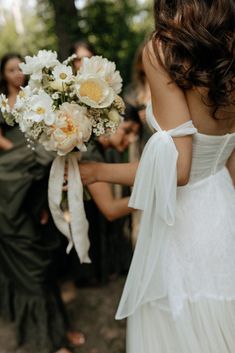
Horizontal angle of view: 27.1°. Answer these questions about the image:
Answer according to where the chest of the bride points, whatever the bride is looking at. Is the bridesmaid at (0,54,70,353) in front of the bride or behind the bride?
in front

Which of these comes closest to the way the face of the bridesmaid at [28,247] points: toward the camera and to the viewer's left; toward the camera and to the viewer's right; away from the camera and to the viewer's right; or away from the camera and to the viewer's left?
toward the camera and to the viewer's right

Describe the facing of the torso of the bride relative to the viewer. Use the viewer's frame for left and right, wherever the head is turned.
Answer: facing away from the viewer and to the left of the viewer

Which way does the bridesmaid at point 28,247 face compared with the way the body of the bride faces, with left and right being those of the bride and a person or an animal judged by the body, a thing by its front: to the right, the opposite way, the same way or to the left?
the opposite way

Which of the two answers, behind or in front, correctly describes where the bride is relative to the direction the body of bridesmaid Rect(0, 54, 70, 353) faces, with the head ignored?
in front
